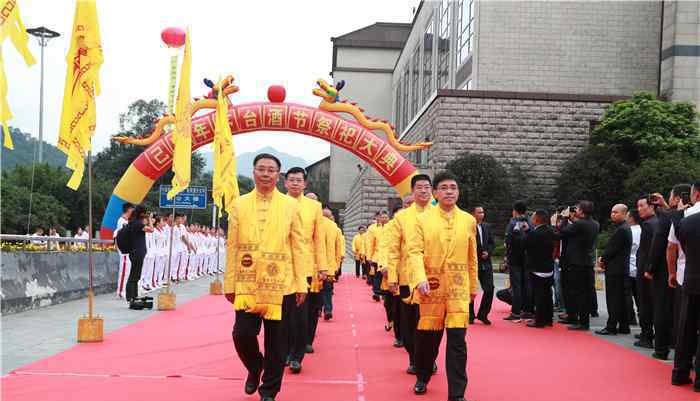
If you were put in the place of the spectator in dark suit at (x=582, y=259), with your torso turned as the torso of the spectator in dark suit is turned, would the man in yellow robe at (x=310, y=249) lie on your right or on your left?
on your left

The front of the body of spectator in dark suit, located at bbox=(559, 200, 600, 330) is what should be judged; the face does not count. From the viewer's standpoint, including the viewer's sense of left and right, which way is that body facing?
facing away from the viewer and to the left of the viewer

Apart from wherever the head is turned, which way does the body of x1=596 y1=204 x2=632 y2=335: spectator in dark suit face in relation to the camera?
to the viewer's left

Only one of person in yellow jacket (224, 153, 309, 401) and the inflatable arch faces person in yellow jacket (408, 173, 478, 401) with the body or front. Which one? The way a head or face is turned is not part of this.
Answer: the inflatable arch

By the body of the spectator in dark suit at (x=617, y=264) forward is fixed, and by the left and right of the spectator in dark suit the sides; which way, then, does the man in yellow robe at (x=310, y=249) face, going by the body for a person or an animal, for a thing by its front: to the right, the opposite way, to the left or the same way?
to the left

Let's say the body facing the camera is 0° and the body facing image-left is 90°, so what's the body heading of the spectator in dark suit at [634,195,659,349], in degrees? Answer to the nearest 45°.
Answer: approximately 90°

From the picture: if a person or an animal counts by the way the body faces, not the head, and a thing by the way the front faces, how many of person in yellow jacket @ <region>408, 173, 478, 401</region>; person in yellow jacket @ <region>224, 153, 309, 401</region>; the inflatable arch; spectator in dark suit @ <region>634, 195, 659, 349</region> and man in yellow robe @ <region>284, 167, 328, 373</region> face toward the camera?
4

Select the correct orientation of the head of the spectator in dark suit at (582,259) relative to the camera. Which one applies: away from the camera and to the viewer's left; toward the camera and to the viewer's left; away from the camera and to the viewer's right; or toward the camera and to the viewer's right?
away from the camera and to the viewer's left
